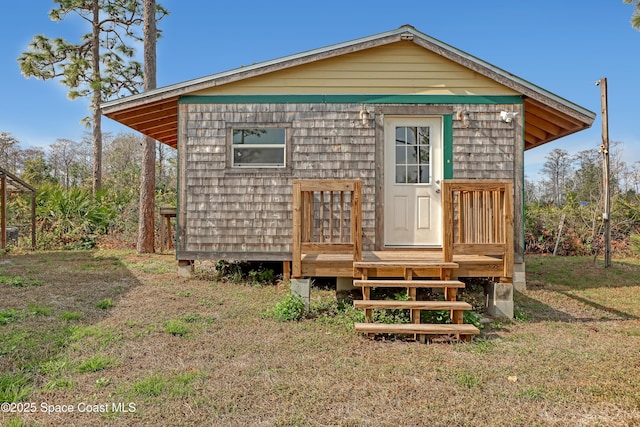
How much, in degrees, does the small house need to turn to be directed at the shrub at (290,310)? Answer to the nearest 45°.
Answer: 0° — it already faces it

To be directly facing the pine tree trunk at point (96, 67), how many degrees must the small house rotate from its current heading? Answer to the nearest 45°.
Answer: approximately 135° to its right

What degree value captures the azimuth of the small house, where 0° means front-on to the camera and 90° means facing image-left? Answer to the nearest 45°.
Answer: approximately 0°

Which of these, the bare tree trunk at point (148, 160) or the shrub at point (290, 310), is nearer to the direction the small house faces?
the shrub

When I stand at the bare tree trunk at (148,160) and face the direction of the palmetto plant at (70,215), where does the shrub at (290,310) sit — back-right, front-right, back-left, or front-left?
back-left

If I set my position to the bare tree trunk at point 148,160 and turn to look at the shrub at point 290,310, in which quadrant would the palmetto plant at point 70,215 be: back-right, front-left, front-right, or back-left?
back-right

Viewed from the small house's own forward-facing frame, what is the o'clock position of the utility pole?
The utility pole is roughly at 8 o'clock from the small house.

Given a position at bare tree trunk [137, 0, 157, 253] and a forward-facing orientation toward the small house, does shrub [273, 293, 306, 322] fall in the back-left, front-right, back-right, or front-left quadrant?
front-right

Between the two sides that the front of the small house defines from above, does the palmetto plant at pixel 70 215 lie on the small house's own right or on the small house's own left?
on the small house's own right

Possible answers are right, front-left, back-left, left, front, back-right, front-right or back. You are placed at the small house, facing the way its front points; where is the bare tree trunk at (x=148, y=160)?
back-right

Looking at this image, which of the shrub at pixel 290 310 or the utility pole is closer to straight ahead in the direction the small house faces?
the shrub
